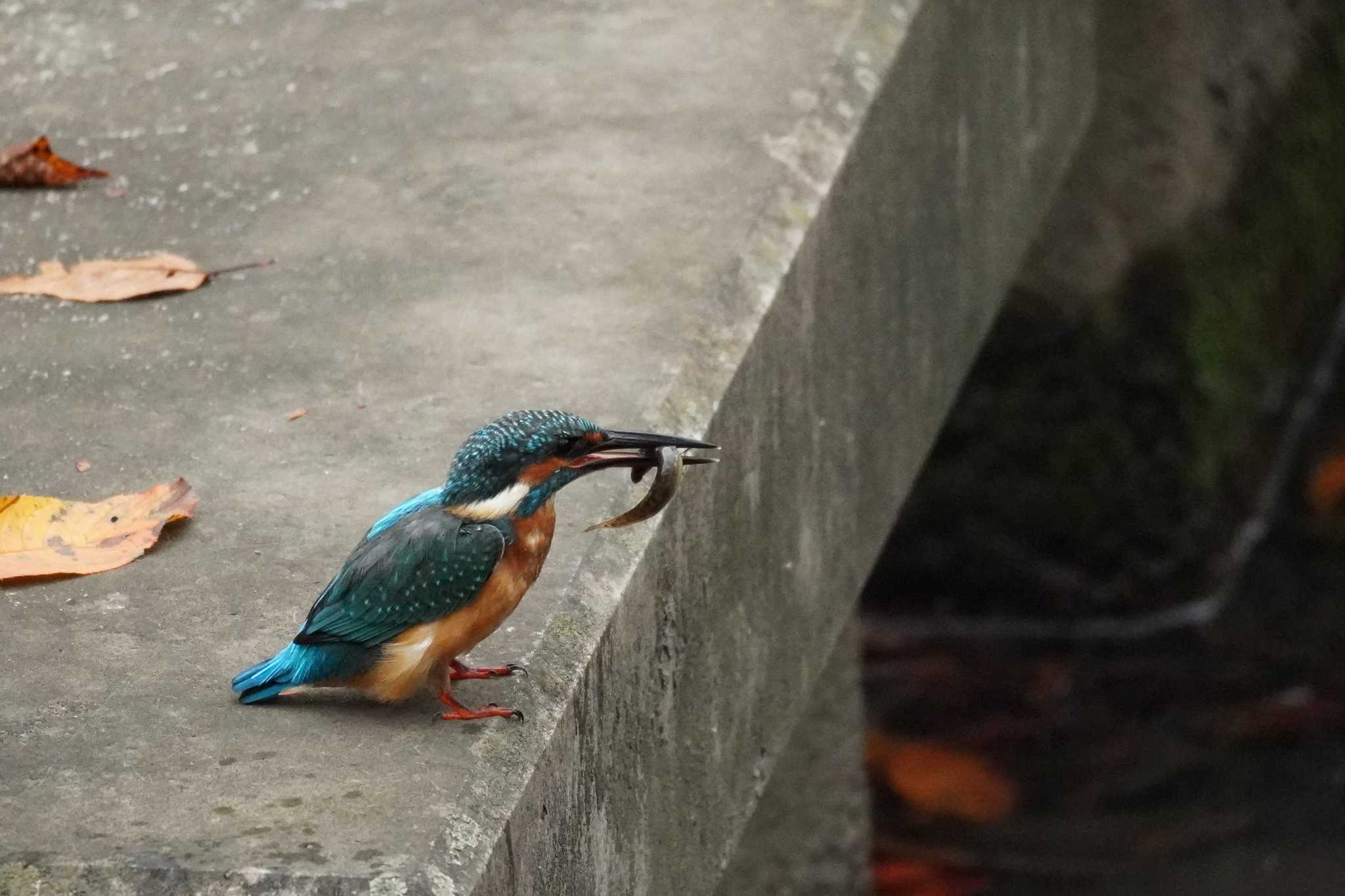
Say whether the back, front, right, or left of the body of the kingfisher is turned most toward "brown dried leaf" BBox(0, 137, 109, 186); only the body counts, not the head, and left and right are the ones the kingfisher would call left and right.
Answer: left

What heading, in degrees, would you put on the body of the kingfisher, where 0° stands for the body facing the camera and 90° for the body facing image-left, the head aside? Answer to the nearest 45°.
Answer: approximately 270°

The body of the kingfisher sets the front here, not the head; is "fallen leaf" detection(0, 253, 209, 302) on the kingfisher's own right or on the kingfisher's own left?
on the kingfisher's own left
